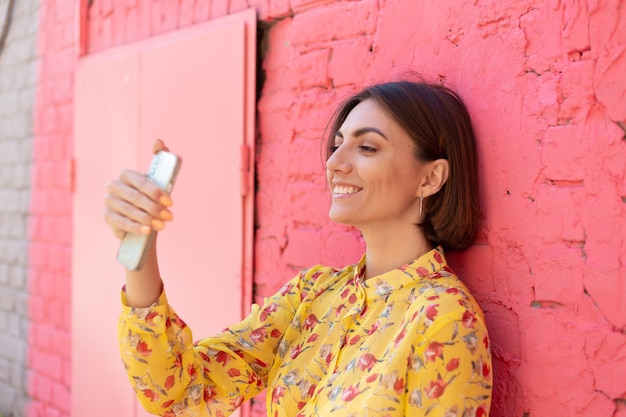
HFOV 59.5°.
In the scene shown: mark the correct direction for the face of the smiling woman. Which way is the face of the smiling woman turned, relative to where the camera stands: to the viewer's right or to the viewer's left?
to the viewer's left

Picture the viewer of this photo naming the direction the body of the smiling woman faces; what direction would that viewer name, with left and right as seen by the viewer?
facing the viewer and to the left of the viewer

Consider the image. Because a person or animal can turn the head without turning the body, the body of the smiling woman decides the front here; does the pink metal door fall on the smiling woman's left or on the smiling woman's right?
on the smiling woman's right
